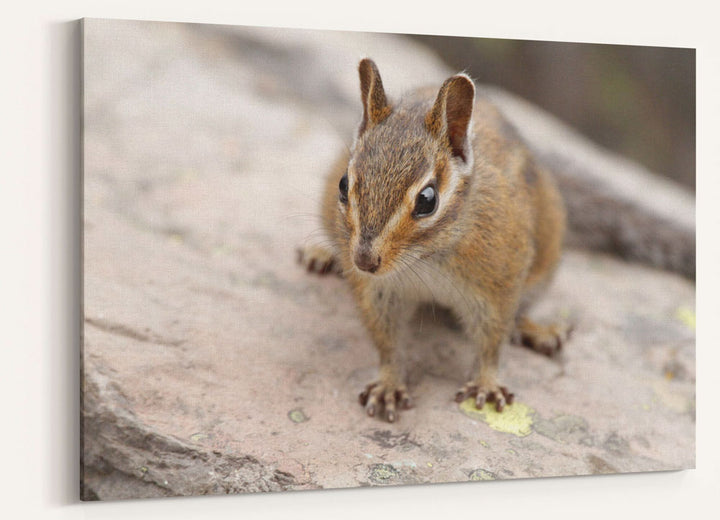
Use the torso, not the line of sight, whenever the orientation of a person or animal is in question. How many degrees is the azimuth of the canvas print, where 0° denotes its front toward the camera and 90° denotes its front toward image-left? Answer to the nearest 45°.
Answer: approximately 315°
